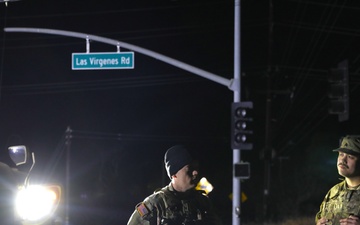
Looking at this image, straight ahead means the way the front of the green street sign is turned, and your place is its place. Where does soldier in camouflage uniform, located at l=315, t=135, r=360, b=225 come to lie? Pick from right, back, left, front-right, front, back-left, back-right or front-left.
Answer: front

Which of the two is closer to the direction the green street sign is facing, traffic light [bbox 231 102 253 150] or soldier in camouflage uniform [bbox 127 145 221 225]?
the soldier in camouflage uniform

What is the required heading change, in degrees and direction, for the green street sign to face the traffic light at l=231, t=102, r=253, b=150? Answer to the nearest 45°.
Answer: approximately 90° to its left

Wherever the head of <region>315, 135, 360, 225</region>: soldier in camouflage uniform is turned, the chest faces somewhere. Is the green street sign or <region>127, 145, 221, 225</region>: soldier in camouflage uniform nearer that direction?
the soldier in camouflage uniform

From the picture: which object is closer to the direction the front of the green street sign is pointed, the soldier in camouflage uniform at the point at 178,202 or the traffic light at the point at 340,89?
the soldier in camouflage uniform

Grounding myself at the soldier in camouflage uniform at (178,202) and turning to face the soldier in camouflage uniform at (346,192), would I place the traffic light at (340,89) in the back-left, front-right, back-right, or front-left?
front-left

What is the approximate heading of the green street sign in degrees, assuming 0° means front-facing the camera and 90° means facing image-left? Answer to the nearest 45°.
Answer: approximately 0°

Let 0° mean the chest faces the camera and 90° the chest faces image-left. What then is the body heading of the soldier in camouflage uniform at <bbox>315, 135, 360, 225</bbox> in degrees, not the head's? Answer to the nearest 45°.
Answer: approximately 45°

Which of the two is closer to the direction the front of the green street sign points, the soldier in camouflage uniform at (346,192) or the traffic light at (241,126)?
the soldier in camouflage uniform

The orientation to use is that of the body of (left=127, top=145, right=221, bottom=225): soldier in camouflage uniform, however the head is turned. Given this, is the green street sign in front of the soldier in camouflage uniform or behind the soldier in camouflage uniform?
behind

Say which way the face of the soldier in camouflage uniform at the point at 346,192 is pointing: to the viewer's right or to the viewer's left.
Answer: to the viewer's left

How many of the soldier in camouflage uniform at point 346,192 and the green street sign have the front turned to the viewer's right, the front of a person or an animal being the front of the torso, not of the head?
0

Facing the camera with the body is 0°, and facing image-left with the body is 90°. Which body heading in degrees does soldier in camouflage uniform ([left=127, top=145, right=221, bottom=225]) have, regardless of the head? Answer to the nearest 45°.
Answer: approximately 315°

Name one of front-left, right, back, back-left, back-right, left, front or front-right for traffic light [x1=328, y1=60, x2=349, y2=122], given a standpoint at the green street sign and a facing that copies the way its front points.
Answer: front-left

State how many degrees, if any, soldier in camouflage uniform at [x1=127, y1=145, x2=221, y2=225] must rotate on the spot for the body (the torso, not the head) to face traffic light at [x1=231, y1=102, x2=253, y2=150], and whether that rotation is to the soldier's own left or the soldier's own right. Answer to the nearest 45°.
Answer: approximately 135° to the soldier's own left

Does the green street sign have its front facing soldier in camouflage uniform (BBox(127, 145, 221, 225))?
yes
